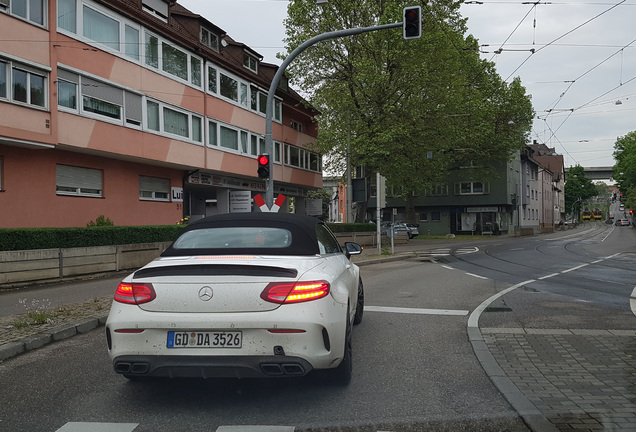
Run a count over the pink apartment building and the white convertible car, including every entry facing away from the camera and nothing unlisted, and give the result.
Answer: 1

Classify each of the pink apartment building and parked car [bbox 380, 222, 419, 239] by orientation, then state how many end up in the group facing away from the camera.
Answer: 0

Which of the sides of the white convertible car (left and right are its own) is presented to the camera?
back

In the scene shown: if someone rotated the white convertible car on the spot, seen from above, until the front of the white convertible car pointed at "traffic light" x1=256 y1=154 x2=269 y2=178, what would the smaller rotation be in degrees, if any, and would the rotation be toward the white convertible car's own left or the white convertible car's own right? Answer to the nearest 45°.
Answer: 0° — it already faces it

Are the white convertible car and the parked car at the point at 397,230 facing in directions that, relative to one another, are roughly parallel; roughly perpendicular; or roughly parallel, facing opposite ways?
roughly perpendicular

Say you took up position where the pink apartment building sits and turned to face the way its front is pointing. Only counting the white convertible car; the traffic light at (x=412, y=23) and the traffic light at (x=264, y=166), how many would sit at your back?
0

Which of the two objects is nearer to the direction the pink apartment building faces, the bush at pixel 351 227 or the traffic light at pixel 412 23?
the traffic light

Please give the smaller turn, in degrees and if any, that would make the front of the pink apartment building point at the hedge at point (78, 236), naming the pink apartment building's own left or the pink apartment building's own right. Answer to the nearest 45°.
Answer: approximately 45° to the pink apartment building's own right

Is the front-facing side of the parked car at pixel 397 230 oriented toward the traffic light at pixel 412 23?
no

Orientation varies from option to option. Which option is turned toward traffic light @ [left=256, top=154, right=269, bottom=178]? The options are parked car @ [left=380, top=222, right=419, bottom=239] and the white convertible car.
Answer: the white convertible car

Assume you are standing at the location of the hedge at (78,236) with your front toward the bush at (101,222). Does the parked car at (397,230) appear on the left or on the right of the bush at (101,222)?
right

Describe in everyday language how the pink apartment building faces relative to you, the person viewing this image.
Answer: facing the viewer and to the right of the viewer

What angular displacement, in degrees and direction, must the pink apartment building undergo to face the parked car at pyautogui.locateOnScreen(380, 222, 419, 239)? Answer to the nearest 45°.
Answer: approximately 90° to its left
